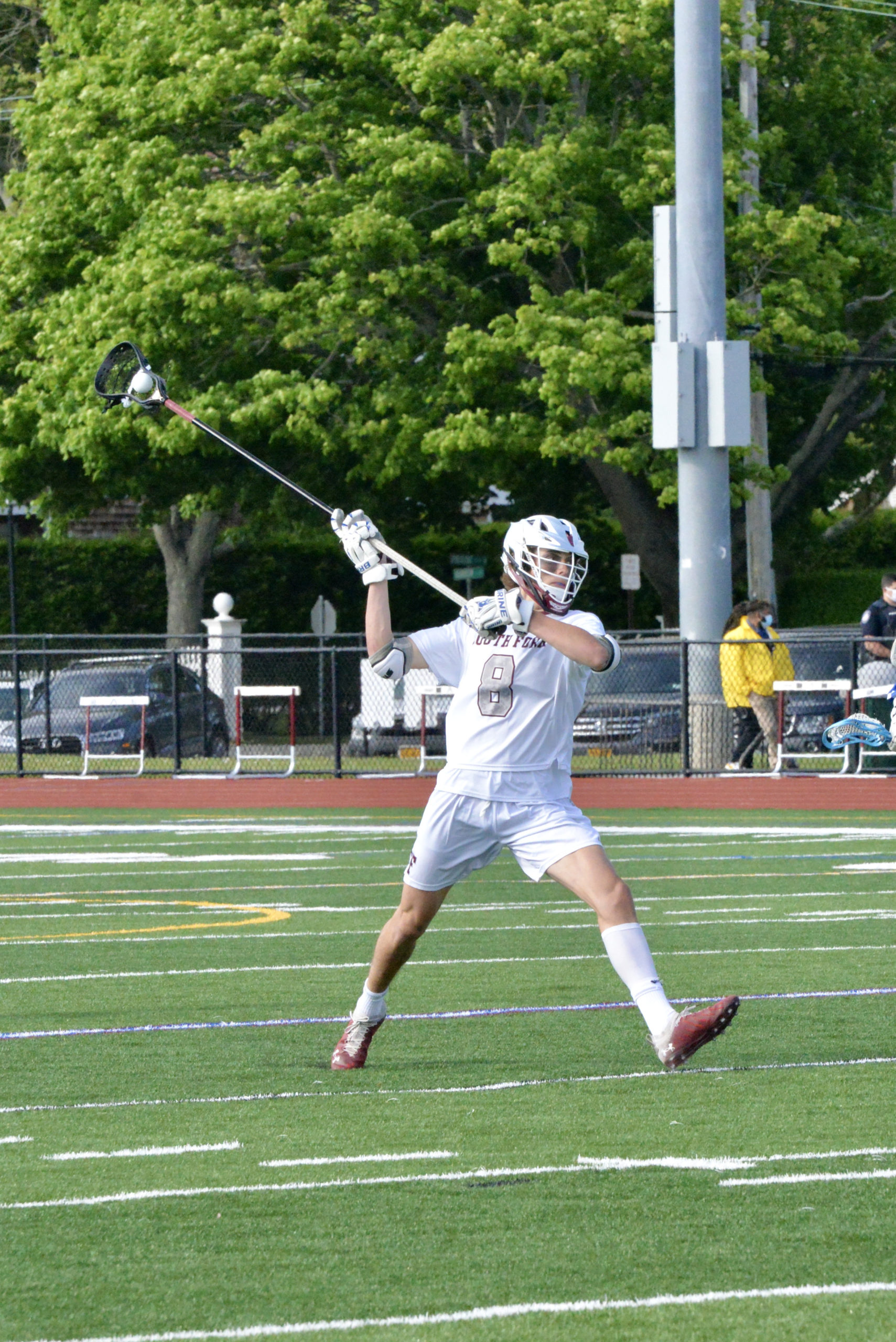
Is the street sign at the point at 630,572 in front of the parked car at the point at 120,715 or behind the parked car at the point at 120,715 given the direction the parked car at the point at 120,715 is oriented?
behind

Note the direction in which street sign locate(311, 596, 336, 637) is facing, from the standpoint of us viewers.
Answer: facing away from the viewer

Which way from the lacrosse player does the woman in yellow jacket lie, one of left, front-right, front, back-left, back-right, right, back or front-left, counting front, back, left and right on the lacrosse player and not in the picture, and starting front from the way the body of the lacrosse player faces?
back

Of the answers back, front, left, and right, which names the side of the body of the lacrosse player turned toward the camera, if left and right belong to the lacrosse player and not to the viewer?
front

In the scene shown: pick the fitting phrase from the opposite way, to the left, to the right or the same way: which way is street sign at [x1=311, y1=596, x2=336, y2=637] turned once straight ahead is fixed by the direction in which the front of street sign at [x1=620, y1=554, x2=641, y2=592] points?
the opposite way

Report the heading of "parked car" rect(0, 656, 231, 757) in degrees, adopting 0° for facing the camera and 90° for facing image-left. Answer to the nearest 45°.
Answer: approximately 45°

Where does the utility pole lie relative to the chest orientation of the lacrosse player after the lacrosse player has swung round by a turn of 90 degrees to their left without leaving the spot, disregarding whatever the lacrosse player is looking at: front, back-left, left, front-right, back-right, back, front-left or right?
left

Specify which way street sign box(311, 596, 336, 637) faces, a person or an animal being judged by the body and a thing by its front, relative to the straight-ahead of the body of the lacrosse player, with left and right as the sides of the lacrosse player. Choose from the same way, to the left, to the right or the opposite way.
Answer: the opposite way

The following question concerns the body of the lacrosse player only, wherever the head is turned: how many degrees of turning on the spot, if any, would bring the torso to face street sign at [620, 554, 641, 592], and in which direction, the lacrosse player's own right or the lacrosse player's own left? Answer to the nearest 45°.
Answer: approximately 180°

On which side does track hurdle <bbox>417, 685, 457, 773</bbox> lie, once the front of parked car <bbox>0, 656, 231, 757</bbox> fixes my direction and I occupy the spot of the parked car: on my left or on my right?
on my left

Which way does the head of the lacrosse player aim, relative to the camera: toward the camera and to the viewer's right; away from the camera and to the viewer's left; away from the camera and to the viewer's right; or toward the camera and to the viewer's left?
toward the camera and to the viewer's right

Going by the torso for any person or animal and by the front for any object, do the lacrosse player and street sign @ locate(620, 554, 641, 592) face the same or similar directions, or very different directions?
same or similar directions

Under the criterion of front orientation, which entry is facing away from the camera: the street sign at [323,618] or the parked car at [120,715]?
the street sign

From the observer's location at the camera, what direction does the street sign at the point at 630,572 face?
facing the viewer

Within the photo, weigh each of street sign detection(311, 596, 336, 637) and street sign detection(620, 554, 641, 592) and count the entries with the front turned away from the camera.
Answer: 1

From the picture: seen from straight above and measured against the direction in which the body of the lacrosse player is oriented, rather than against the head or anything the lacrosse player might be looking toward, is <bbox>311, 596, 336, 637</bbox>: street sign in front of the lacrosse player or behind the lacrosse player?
behind

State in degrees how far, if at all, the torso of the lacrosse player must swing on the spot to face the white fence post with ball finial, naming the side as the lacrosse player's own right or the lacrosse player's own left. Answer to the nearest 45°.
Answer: approximately 180°
